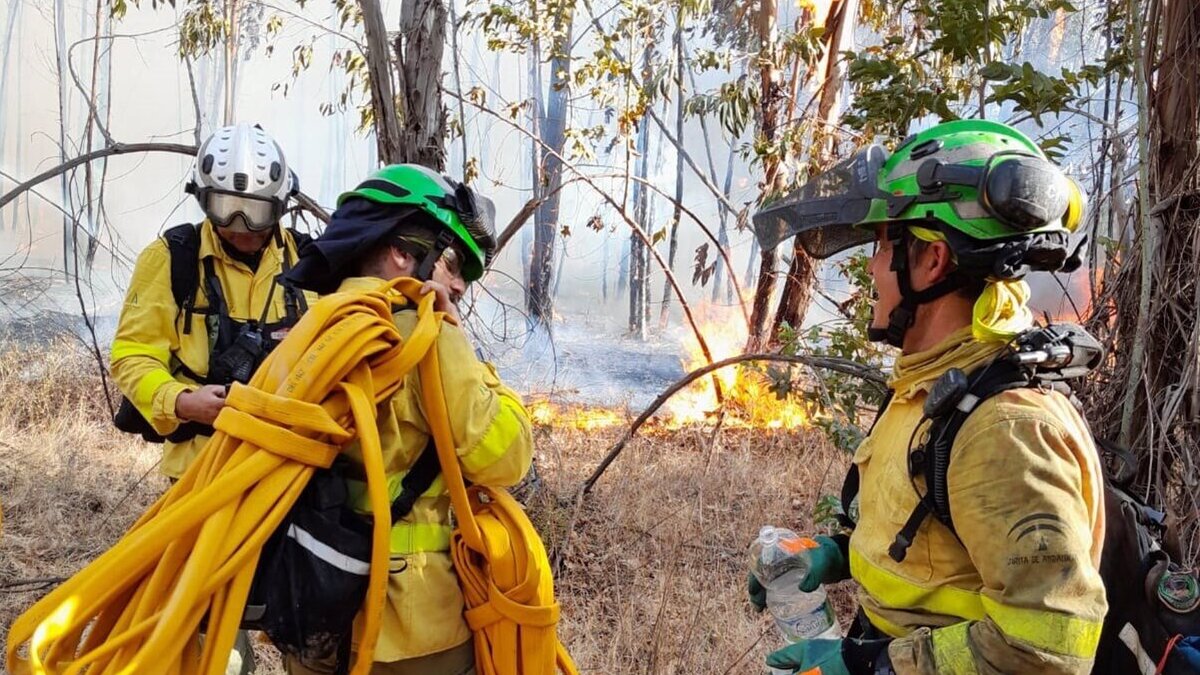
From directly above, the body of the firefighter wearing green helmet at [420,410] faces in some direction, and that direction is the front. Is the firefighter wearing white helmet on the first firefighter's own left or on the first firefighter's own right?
on the first firefighter's own left

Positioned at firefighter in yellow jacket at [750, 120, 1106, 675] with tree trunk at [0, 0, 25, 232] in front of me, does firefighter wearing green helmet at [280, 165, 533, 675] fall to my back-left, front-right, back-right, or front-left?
front-left

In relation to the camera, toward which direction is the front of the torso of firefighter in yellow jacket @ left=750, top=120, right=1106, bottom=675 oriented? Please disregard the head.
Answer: to the viewer's left

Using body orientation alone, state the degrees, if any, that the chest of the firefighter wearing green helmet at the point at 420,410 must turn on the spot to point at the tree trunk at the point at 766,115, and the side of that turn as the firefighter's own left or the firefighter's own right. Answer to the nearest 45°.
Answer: approximately 45° to the firefighter's own left

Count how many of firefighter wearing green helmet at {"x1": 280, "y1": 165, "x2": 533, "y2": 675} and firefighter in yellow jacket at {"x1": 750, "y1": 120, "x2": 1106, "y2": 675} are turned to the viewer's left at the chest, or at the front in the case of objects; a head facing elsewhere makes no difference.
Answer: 1

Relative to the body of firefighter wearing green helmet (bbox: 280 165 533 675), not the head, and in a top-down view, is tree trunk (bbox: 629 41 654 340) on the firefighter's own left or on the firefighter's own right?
on the firefighter's own left

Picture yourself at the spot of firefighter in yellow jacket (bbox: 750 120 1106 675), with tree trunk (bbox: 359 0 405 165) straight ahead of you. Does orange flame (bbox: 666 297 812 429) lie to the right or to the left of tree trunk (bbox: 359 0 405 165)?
right

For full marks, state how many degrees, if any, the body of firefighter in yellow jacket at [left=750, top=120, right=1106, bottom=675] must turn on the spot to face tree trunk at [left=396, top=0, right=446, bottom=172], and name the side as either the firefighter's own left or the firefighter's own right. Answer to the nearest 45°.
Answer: approximately 45° to the firefighter's own right

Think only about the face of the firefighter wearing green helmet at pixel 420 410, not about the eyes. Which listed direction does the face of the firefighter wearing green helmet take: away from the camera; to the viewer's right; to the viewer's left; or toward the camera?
to the viewer's right

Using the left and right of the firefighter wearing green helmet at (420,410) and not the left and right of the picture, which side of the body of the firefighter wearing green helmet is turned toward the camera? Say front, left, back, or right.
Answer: right

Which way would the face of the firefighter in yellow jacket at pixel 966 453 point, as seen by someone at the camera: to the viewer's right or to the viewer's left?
to the viewer's left

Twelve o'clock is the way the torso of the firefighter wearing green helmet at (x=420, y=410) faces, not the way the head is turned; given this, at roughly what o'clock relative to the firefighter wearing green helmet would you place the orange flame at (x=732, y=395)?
The orange flame is roughly at 10 o'clock from the firefighter wearing green helmet.

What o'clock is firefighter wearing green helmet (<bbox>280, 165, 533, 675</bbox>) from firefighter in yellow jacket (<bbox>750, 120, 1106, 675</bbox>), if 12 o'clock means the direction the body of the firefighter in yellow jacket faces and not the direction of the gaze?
The firefighter wearing green helmet is roughly at 12 o'clock from the firefighter in yellow jacket.
